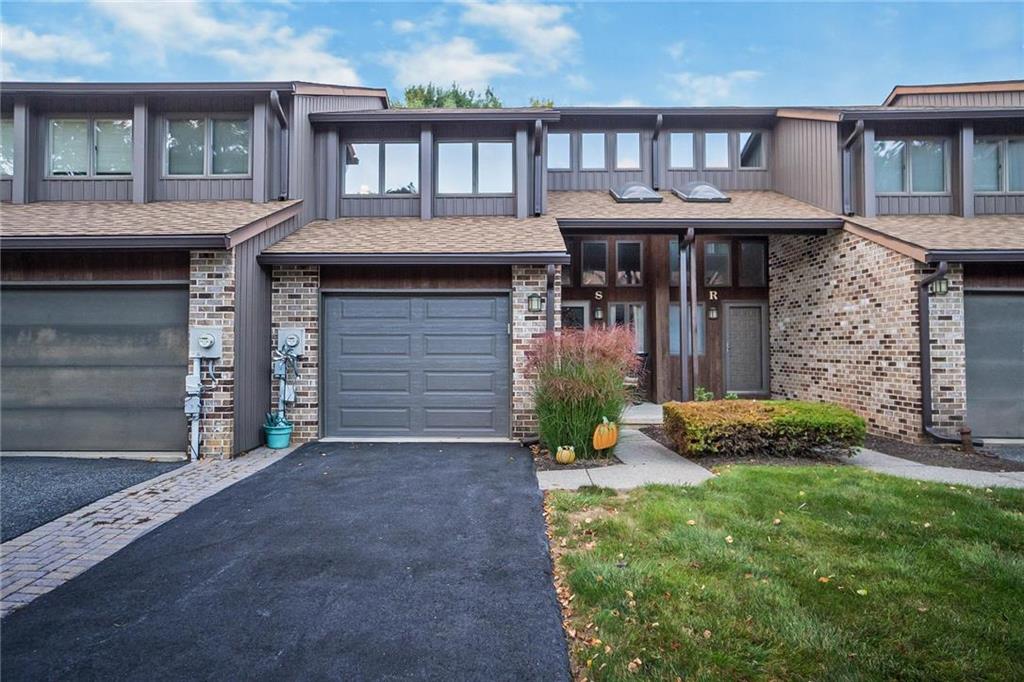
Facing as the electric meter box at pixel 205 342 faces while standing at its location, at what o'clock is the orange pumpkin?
The orange pumpkin is roughly at 10 o'clock from the electric meter box.

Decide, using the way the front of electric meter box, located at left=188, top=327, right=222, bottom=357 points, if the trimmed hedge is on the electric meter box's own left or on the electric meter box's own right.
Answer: on the electric meter box's own left

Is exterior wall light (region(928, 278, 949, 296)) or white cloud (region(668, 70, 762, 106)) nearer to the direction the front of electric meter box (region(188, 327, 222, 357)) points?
the exterior wall light

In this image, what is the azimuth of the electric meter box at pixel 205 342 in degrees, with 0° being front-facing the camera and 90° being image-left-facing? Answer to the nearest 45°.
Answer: approximately 0°

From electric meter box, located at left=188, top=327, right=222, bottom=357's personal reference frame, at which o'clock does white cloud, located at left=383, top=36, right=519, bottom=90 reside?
The white cloud is roughly at 7 o'clock from the electric meter box.

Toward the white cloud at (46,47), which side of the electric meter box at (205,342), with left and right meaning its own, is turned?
back

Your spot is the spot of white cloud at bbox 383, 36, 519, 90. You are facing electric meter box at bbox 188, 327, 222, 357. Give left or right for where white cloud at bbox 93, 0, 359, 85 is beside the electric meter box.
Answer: right

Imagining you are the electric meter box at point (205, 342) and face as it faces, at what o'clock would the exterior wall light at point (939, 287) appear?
The exterior wall light is roughly at 10 o'clock from the electric meter box.

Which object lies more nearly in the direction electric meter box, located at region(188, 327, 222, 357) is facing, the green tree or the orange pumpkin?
the orange pumpkin
